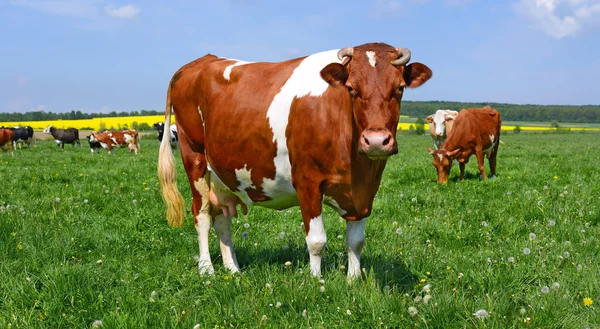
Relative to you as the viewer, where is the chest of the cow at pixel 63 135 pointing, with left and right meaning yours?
facing to the left of the viewer

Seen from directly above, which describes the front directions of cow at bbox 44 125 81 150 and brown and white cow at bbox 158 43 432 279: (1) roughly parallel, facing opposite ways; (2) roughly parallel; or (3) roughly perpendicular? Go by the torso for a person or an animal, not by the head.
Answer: roughly perpendicular

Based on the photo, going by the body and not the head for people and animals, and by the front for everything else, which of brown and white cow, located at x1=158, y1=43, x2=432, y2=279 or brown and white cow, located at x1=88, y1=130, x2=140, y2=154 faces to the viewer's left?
brown and white cow, located at x1=88, y1=130, x2=140, y2=154

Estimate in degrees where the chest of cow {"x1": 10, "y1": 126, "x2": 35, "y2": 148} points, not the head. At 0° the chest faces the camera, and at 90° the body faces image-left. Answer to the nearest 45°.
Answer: approximately 90°

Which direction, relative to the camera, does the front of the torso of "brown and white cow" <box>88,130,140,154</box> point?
to the viewer's left

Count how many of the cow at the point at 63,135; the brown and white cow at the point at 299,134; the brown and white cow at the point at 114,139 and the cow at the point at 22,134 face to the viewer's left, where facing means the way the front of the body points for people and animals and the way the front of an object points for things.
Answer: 3

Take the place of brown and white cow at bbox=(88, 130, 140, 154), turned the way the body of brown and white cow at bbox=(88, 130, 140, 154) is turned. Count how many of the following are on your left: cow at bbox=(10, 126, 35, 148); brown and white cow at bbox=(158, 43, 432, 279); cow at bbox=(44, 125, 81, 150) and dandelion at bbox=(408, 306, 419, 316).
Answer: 2

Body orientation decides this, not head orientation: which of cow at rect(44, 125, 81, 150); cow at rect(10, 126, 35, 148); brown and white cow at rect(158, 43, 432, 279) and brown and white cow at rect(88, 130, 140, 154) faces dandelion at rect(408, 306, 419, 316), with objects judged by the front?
brown and white cow at rect(158, 43, 432, 279)

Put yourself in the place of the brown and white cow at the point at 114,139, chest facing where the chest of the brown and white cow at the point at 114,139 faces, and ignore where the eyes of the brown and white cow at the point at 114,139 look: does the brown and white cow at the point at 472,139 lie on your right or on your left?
on your left

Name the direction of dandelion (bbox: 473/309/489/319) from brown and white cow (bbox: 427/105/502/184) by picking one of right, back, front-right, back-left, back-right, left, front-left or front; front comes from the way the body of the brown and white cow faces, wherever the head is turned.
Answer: front-left

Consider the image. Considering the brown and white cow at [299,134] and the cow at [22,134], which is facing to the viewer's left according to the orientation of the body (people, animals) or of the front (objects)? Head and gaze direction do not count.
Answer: the cow
